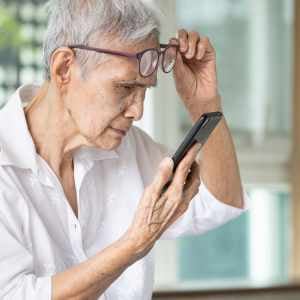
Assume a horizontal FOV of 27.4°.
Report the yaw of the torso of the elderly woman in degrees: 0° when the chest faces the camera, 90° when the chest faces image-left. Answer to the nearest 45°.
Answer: approximately 315°
